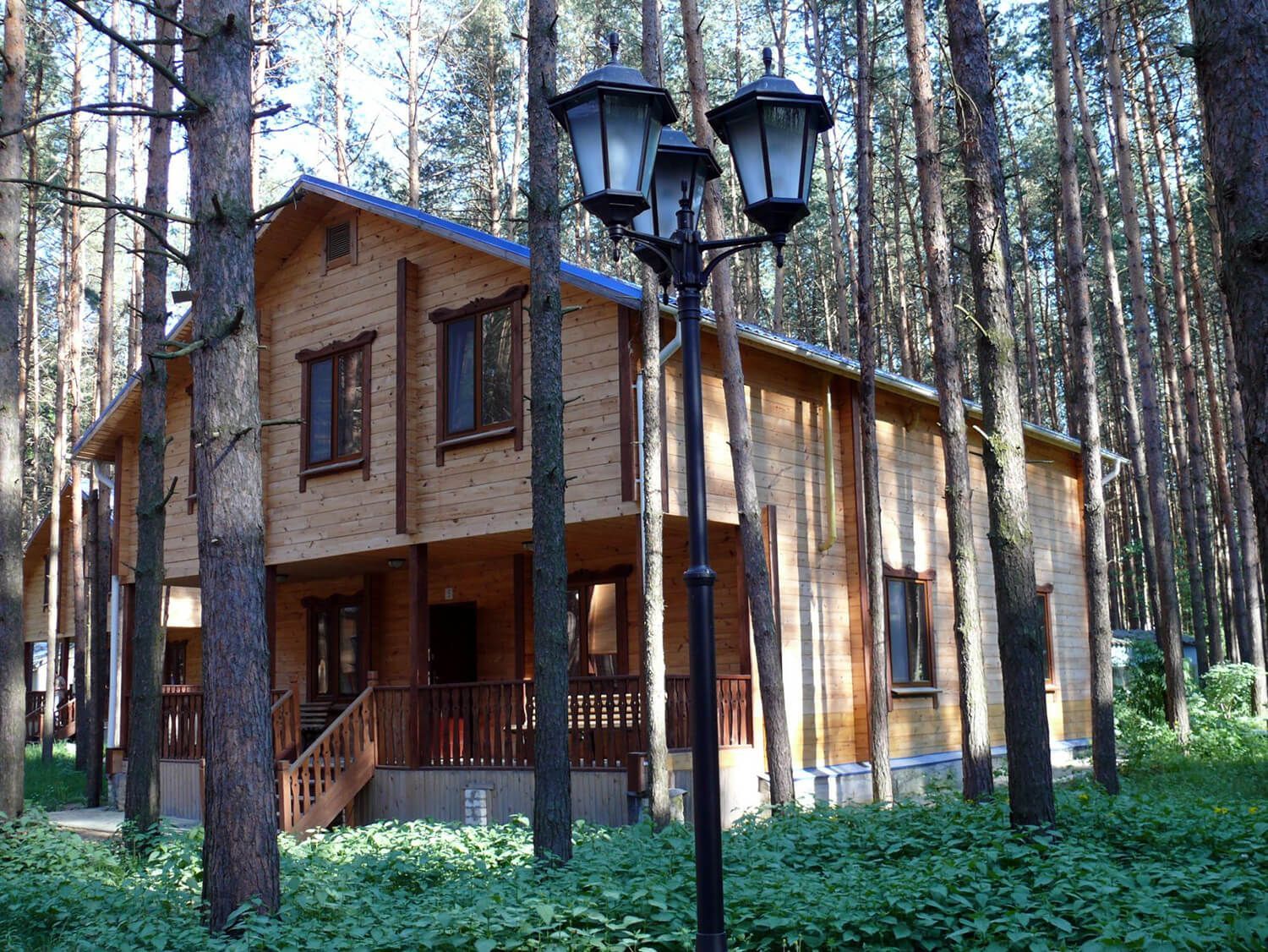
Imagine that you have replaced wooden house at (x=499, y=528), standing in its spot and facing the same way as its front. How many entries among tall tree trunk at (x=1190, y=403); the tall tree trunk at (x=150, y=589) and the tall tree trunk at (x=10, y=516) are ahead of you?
2

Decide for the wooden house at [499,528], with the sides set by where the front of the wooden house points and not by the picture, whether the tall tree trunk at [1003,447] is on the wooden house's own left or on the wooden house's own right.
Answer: on the wooden house's own left

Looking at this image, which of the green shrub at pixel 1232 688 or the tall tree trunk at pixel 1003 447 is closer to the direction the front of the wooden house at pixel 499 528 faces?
the tall tree trunk

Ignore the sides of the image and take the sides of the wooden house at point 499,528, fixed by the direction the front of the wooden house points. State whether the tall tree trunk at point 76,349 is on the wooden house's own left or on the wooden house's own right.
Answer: on the wooden house's own right

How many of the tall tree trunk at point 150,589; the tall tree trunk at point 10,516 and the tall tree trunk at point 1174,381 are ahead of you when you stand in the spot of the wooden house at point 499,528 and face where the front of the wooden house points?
2
